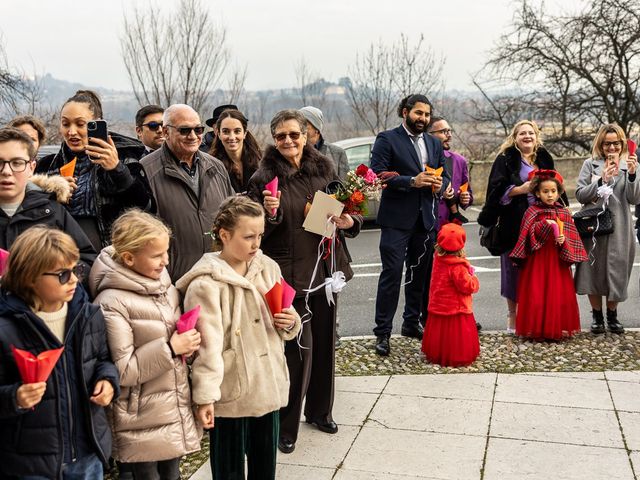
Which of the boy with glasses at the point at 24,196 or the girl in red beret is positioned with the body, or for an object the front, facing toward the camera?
the boy with glasses

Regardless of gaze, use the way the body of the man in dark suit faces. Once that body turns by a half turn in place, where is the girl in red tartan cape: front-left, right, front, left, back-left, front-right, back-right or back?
back-right

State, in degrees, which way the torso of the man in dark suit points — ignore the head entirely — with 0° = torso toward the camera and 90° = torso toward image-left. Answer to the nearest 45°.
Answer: approximately 315°

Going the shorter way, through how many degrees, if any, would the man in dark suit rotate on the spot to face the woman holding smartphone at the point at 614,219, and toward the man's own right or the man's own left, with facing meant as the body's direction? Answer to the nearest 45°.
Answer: approximately 45° to the man's own left

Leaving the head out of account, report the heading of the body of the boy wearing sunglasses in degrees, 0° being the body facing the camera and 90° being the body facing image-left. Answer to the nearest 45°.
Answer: approximately 315°

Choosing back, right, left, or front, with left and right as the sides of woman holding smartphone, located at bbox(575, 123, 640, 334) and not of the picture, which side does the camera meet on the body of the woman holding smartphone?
front

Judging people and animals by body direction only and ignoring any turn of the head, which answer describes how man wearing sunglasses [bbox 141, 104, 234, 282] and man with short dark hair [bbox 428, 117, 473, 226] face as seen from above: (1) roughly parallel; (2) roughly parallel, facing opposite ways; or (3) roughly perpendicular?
roughly parallel

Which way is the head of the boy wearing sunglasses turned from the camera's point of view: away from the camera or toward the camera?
toward the camera

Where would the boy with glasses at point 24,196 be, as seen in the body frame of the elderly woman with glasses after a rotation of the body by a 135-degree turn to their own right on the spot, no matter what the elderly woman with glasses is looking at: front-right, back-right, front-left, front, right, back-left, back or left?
left

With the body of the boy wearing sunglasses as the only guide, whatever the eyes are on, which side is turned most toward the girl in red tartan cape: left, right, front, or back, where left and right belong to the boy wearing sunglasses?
left

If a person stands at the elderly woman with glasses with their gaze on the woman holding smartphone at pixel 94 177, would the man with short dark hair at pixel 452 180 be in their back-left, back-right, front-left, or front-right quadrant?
back-right

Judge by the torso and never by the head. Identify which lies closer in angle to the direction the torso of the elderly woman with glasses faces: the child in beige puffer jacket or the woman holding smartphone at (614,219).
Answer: the child in beige puffer jacket

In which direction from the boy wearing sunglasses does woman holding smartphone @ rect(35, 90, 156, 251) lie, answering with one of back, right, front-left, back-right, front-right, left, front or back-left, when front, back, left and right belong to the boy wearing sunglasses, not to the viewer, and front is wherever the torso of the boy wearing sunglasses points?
back-left

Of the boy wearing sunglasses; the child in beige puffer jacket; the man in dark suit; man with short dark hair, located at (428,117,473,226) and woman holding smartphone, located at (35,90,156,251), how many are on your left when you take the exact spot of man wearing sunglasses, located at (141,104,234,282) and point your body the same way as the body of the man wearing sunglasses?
2

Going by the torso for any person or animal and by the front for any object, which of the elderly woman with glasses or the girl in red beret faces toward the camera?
the elderly woman with glasses

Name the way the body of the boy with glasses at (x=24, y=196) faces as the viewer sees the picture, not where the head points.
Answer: toward the camera

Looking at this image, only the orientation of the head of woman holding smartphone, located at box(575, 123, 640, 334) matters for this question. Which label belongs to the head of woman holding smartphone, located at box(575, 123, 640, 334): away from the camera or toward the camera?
toward the camera

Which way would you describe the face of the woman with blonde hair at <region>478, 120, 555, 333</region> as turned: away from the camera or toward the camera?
toward the camera
